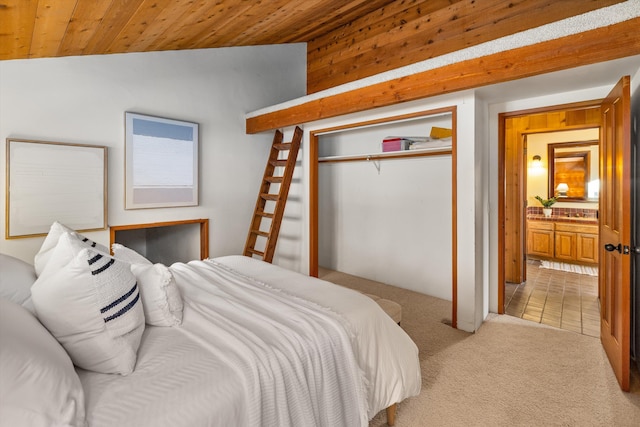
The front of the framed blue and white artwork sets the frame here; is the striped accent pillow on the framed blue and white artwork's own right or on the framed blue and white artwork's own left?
on the framed blue and white artwork's own right

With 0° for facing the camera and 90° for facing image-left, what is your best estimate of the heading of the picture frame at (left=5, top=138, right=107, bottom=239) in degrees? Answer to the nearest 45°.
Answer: approximately 315°

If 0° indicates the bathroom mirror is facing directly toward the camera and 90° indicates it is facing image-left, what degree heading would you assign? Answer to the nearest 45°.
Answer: approximately 45°

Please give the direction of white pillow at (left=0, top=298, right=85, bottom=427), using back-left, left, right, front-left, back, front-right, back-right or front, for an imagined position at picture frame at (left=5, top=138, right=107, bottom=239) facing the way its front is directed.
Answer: front-right
